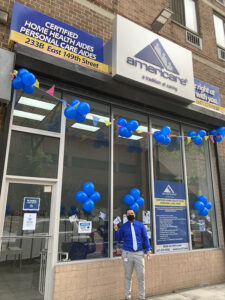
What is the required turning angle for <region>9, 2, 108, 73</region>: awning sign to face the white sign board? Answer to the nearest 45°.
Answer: approximately 45° to its left

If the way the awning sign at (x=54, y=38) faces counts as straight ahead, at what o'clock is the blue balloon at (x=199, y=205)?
The blue balloon is roughly at 10 o'clock from the awning sign.

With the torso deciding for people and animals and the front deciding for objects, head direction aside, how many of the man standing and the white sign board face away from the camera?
0

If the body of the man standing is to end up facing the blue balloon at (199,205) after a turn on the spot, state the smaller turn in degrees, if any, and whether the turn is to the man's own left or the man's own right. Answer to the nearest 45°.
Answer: approximately 135° to the man's own left
